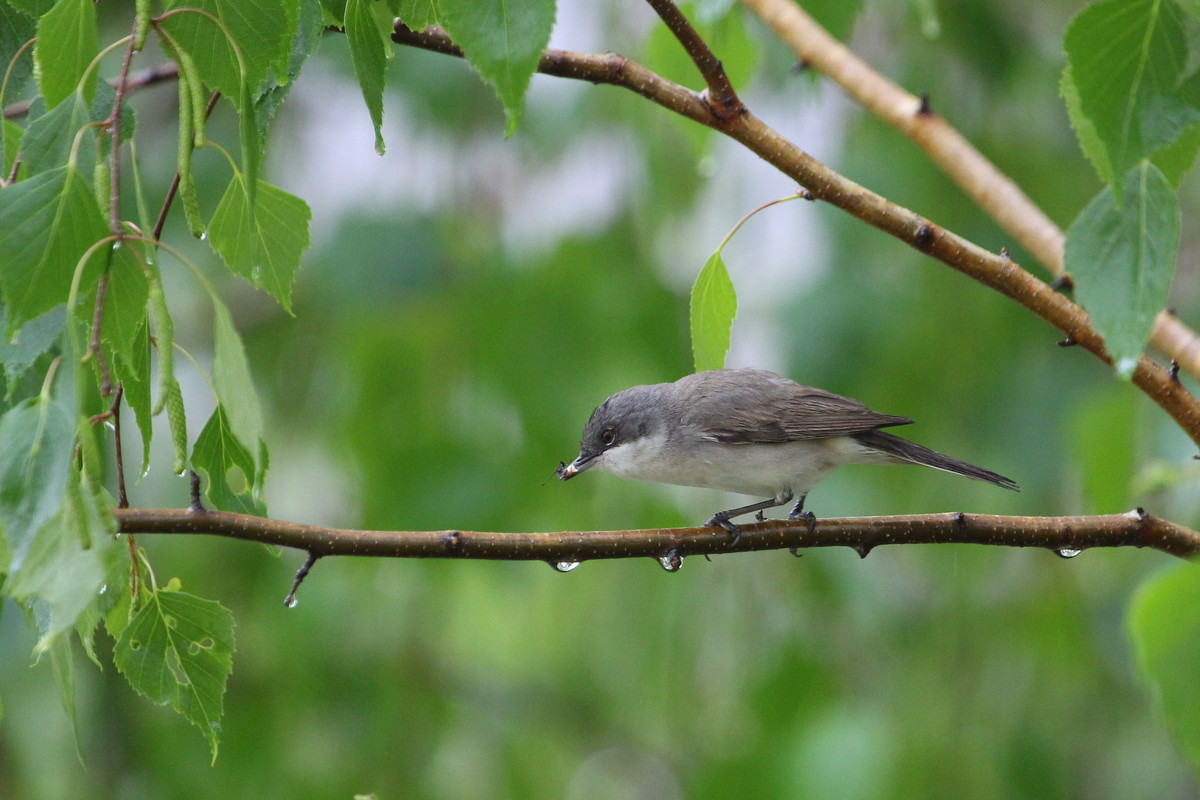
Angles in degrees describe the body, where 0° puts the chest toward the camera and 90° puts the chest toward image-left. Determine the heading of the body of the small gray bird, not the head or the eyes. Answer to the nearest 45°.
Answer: approximately 90°

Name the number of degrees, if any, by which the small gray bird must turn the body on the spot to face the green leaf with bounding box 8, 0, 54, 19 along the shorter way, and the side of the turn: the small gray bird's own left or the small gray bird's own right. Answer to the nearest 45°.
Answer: approximately 45° to the small gray bird's own left
